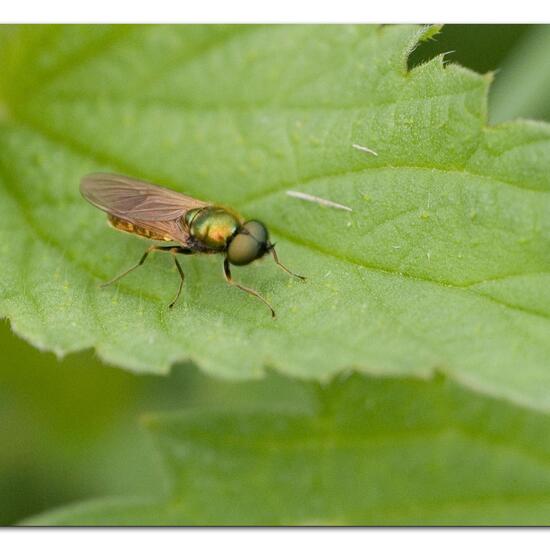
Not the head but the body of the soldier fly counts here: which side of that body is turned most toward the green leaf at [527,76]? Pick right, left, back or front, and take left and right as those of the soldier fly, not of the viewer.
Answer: left

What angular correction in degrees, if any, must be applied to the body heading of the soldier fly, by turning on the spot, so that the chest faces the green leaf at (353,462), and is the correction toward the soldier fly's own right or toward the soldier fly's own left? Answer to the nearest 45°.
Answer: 0° — it already faces it

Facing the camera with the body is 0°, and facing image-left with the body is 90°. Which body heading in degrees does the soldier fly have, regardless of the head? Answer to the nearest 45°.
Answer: approximately 315°
